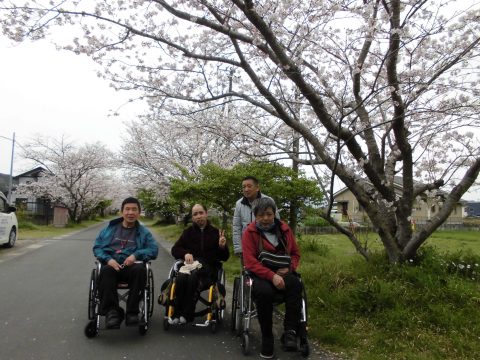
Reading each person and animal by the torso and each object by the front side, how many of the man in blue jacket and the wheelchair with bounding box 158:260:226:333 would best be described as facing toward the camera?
2

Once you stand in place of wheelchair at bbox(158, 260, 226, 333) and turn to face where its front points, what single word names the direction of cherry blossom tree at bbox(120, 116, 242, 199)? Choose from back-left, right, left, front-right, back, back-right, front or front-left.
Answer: back

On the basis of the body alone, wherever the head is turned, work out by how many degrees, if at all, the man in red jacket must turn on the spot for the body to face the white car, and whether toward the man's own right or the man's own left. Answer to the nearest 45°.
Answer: approximately 135° to the man's own right

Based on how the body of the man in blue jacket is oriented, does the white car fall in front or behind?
behind

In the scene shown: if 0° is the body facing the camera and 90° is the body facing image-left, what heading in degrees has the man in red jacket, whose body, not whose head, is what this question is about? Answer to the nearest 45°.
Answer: approximately 0°
